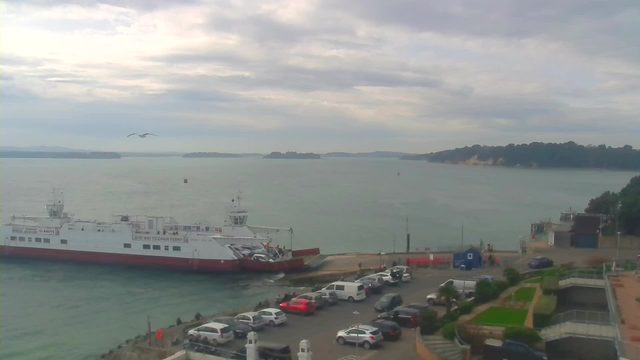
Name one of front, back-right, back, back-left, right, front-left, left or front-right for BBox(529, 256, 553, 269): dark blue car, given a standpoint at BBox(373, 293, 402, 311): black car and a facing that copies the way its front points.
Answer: back

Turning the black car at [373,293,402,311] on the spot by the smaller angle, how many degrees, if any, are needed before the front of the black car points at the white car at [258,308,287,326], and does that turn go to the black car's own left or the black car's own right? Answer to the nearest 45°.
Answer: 0° — it already faces it

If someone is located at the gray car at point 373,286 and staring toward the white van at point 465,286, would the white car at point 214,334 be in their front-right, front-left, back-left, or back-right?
back-right

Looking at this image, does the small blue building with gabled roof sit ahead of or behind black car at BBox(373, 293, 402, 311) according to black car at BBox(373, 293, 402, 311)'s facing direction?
behind

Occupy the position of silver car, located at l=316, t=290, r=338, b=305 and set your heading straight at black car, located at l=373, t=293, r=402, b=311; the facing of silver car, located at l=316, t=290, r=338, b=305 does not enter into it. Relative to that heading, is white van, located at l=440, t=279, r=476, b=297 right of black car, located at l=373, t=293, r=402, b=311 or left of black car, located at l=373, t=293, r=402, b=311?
left

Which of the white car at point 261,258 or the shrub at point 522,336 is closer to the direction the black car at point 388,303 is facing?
the shrub

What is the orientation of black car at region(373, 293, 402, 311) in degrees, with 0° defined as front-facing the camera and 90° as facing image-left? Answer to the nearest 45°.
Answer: approximately 45°

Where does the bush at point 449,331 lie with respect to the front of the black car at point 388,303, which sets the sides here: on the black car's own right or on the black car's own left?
on the black car's own left
